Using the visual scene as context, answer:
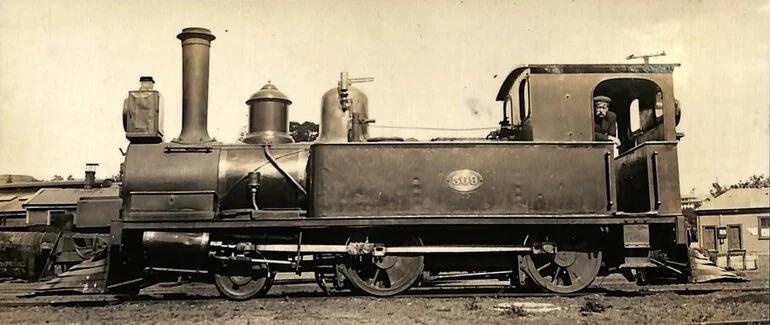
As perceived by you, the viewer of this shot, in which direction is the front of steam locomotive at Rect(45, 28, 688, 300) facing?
facing to the left of the viewer
